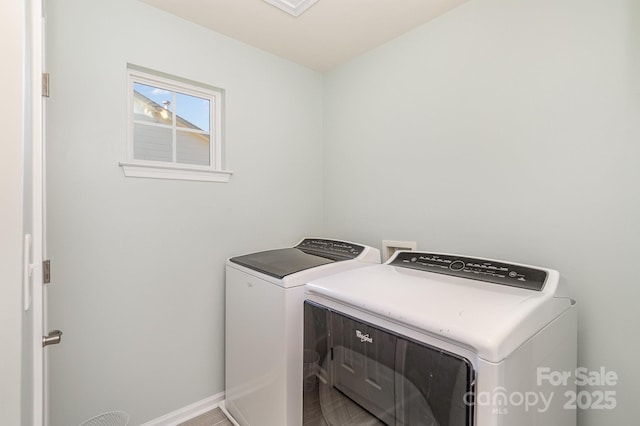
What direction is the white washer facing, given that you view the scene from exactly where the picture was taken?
facing the viewer and to the left of the viewer

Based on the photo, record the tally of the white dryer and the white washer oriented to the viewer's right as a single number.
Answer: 0

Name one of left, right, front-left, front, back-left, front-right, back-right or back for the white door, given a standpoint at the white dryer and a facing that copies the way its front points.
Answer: front

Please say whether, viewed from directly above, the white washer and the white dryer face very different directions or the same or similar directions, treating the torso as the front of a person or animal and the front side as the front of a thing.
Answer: same or similar directions

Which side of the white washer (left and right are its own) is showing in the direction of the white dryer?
left

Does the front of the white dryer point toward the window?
no

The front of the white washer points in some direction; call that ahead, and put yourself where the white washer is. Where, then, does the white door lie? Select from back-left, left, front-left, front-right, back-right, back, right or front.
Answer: front
